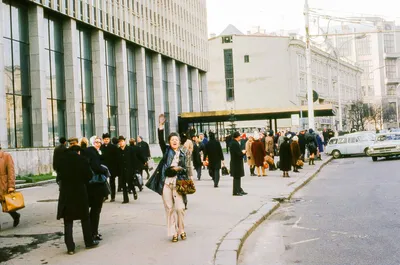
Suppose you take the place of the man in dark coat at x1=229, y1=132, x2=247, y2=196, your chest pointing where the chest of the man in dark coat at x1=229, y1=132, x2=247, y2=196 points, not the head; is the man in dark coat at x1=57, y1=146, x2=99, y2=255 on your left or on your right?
on your right

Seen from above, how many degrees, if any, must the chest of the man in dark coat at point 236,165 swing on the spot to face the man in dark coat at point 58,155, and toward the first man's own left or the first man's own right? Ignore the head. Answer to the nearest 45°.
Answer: approximately 135° to the first man's own right
